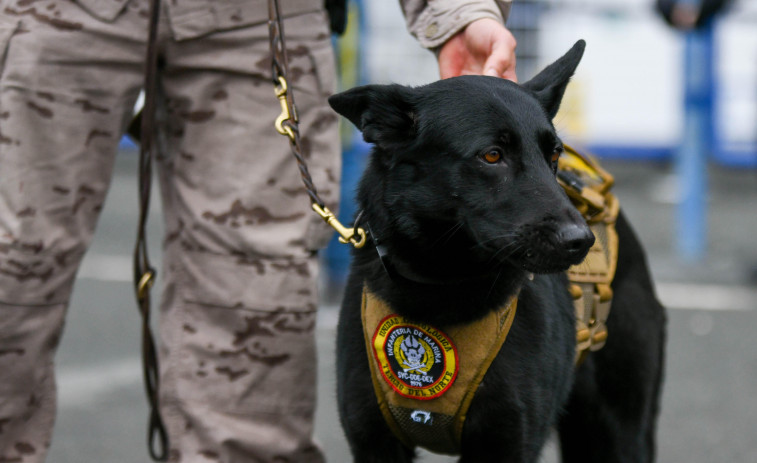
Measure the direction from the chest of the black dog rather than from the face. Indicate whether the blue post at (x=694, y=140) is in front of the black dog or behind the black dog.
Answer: behind

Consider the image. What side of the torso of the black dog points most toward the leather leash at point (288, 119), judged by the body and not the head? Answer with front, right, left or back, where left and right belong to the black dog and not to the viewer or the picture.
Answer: right

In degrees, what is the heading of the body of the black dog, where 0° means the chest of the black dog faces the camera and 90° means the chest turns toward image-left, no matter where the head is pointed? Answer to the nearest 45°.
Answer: approximately 45°

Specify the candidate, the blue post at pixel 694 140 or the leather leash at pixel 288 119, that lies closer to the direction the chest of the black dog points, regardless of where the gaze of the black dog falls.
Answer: the leather leash
